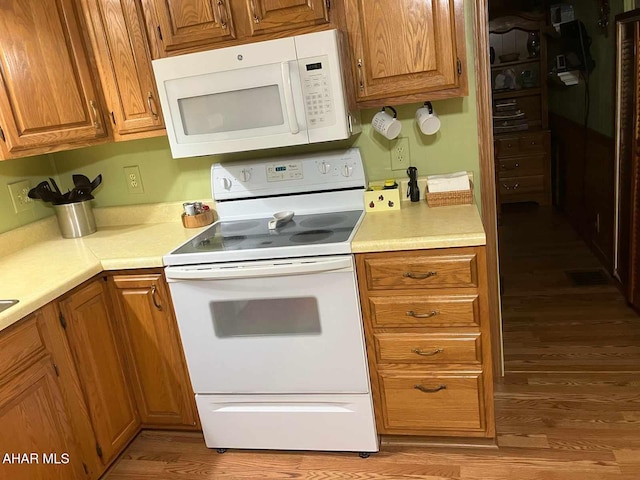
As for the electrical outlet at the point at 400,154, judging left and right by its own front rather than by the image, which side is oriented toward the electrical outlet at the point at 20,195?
right

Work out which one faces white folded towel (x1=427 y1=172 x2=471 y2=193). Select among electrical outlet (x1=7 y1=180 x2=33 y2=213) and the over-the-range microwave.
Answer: the electrical outlet

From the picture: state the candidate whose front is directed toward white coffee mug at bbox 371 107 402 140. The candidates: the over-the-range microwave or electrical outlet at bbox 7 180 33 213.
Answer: the electrical outlet

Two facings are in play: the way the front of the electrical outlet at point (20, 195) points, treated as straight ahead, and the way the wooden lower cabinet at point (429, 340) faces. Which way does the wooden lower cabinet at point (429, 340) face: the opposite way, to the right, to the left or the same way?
to the right

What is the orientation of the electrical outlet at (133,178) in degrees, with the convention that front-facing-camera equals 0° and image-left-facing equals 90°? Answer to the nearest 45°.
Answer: approximately 0°

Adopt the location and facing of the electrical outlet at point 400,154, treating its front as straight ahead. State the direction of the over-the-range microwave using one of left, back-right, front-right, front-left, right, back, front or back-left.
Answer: front-right

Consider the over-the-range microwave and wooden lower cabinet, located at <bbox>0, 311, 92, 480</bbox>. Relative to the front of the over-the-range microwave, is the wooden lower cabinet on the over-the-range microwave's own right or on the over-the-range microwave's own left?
on the over-the-range microwave's own right

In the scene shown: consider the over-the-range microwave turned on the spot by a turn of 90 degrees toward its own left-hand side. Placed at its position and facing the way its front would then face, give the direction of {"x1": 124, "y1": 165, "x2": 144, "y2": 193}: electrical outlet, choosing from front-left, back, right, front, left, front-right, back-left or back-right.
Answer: back-left

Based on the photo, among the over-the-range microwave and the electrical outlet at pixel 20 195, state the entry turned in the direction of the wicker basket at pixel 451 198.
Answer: the electrical outlet
